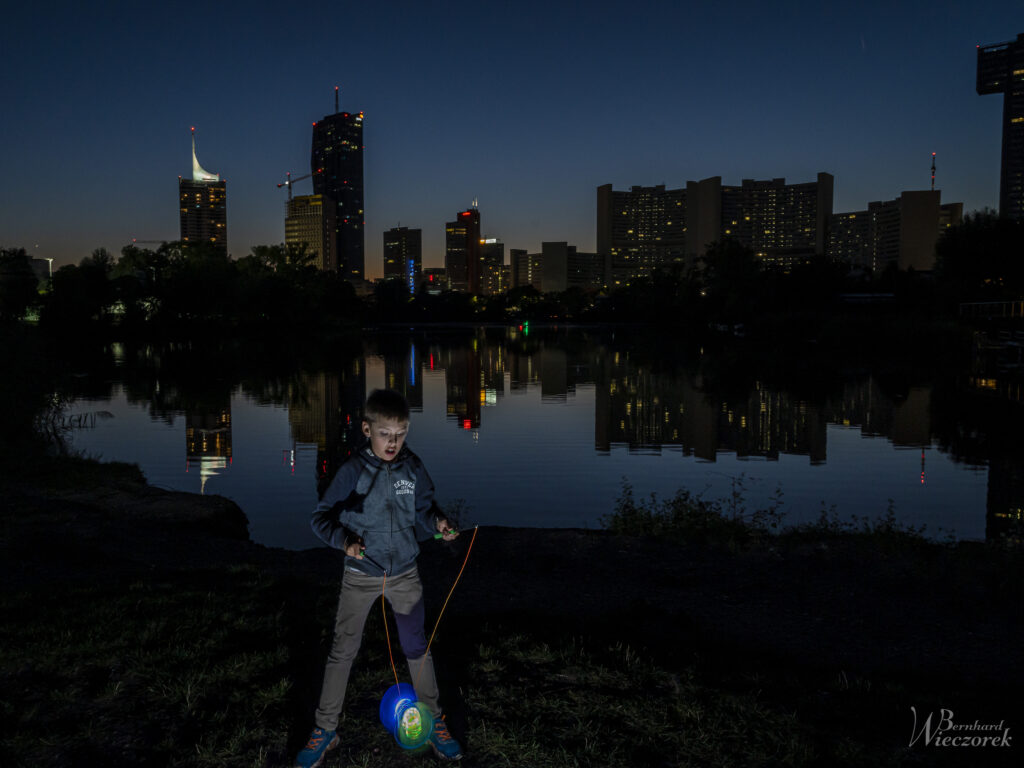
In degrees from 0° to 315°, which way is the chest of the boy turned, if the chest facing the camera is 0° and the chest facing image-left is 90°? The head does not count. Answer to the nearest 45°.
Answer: approximately 0°
